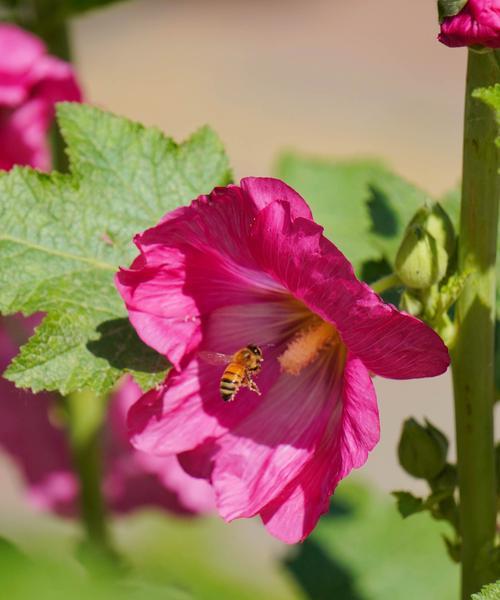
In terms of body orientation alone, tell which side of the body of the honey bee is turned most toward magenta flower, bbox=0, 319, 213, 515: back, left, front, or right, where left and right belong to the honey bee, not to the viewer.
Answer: left

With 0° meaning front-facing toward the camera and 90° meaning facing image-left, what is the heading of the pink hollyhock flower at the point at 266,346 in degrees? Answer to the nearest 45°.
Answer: approximately 45°

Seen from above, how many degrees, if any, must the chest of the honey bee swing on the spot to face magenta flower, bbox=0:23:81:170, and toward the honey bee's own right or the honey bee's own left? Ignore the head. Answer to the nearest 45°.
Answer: approximately 135° to the honey bee's own left
